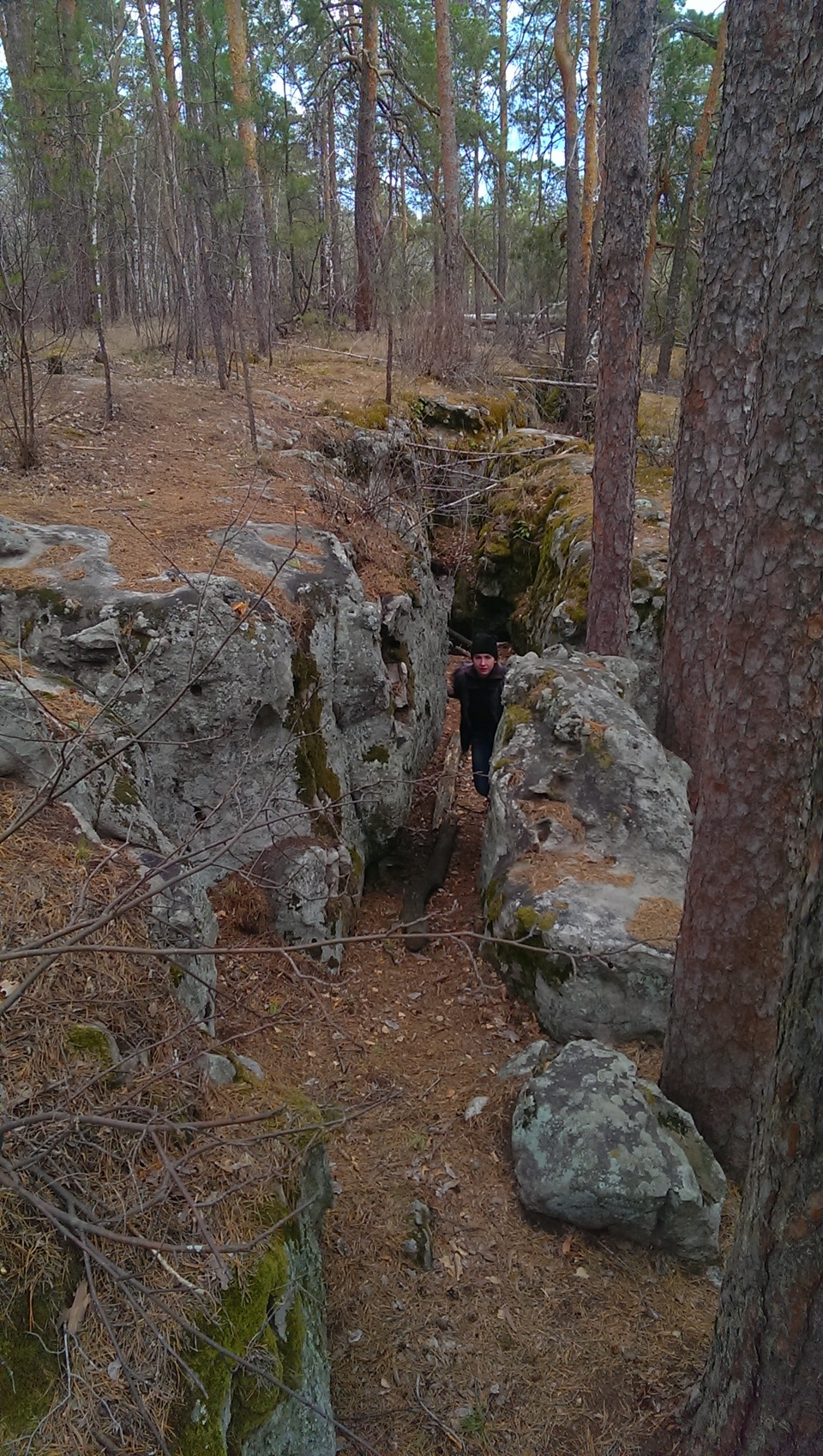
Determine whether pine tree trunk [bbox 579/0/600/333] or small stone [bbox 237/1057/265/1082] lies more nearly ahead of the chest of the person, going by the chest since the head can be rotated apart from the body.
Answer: the small stone

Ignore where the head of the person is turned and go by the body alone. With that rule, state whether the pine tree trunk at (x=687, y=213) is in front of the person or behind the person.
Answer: behind

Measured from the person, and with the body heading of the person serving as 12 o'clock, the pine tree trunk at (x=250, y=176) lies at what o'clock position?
The pine tree trunk is roughly at 5 o'clock from the person.

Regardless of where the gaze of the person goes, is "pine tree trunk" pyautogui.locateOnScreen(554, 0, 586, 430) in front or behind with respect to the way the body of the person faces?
behind

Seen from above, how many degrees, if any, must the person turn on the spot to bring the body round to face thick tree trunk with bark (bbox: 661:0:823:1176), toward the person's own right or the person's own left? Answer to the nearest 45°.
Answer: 0° — they already face it

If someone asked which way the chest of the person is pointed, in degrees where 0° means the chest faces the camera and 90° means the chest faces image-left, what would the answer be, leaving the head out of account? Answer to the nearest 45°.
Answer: approximately 0°

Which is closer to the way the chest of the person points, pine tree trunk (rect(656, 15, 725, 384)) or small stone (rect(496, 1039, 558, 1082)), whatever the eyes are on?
the small stone

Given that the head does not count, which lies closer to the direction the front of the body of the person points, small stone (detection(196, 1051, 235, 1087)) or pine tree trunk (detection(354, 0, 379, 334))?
the small stone
